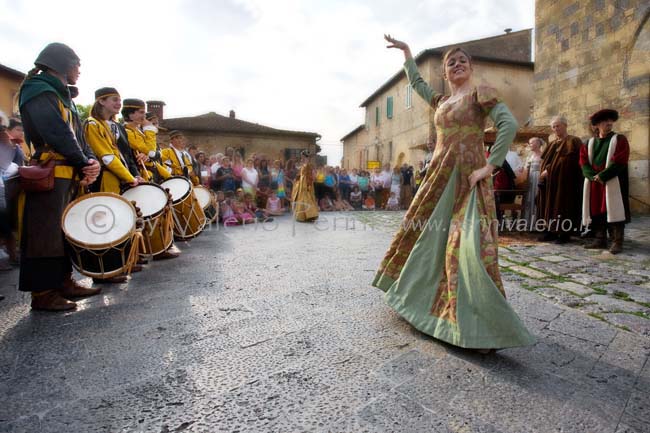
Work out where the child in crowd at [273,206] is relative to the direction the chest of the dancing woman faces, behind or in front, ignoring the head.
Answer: behind

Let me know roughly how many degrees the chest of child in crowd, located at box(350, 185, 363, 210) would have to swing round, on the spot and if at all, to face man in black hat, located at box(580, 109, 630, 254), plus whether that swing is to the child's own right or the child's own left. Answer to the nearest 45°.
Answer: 0° — they already face them

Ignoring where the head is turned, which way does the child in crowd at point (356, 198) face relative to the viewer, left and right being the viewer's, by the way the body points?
facing the viewer

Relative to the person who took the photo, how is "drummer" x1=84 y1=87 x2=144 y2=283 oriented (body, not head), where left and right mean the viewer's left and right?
facing to the right of the viewer

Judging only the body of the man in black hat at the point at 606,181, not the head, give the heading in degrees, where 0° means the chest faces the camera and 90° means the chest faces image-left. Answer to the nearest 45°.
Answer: approximately 45°

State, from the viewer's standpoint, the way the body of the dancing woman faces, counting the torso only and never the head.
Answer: toward the camera

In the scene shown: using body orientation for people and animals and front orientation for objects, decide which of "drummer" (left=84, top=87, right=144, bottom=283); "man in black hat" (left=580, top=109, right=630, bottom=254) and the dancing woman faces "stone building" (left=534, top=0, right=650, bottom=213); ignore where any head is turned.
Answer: the drummer

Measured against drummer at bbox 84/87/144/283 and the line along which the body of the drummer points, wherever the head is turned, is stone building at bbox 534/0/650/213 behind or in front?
in front

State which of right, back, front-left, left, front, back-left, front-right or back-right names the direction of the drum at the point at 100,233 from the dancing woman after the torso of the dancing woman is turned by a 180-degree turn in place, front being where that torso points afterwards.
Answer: left

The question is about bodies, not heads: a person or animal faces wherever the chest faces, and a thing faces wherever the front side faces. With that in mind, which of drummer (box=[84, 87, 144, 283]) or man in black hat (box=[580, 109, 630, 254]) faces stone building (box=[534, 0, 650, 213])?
the drummer

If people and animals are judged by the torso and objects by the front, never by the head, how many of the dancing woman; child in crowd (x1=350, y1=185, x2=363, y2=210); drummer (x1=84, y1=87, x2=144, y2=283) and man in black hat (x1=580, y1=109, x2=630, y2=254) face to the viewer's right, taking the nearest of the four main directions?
1

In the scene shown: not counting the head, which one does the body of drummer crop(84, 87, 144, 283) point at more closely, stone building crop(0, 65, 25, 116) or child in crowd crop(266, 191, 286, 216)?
the child in crowd

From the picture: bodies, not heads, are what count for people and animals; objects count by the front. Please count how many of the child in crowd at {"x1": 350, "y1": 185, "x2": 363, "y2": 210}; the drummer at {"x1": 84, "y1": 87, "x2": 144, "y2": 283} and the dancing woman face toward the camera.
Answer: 2

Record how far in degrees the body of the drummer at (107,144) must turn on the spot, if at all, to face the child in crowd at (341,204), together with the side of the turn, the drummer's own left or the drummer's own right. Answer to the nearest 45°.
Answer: approximately 45° to the drummer's own left

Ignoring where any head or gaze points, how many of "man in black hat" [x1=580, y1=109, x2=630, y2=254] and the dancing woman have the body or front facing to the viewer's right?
0

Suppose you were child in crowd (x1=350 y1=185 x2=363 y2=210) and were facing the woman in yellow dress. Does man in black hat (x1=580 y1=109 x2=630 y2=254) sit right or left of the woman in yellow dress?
left

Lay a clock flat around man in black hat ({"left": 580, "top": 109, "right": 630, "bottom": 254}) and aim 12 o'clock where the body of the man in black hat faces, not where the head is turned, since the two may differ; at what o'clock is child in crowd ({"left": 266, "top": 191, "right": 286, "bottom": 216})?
The child in crowd is roughly at 2 o'clock from the man in black hat.
